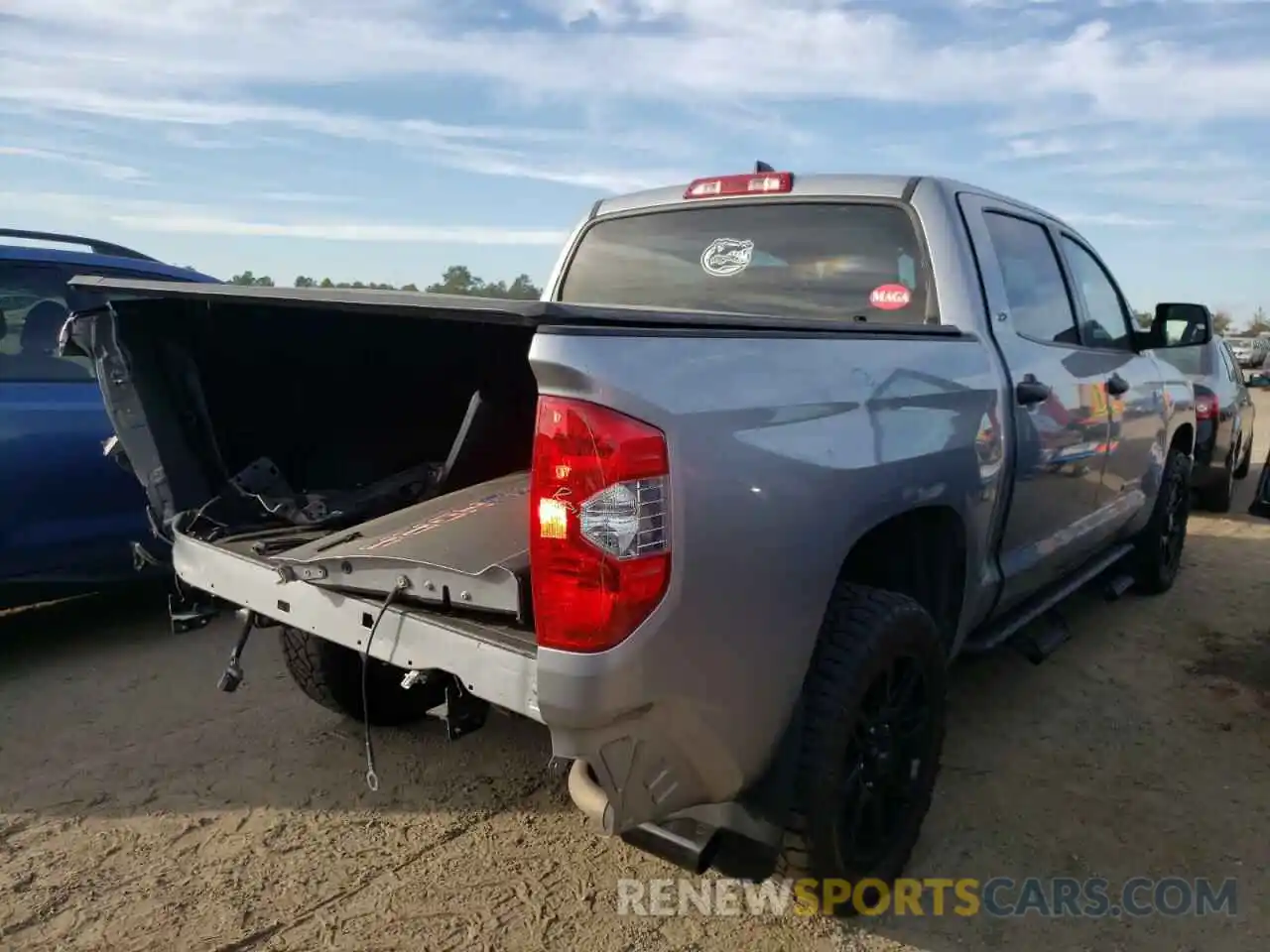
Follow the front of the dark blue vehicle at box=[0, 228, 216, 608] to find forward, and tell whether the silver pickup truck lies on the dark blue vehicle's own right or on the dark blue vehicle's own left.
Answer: on the dark blue vehicle's own right

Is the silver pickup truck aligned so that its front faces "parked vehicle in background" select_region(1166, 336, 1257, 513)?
yes

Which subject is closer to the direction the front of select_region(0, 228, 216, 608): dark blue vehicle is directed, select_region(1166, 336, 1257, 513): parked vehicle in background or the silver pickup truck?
the parked vehicle in background

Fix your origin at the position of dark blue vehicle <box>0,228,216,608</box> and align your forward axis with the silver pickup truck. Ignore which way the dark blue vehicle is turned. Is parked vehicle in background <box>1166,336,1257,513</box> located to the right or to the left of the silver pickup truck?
left

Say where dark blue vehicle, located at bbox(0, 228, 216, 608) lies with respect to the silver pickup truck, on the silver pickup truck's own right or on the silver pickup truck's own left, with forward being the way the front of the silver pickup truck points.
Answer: on the silver pickup truck's own left

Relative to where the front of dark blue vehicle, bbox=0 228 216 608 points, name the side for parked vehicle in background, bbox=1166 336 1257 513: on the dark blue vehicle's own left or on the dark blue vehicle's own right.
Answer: on the dark blue vehicle's own right

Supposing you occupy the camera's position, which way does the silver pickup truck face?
facing away from the viewer and to the right of the viewer

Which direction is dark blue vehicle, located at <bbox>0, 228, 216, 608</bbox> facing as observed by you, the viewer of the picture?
facing away from the viewer and to the right of the viewer

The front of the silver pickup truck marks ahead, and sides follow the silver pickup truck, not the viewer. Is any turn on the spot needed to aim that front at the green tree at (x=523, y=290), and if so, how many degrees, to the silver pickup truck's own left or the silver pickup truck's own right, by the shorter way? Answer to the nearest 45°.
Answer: approximately 45° to the silver pickup truck's own left

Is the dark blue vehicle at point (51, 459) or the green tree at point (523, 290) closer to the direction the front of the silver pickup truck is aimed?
the green tree
